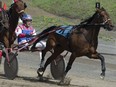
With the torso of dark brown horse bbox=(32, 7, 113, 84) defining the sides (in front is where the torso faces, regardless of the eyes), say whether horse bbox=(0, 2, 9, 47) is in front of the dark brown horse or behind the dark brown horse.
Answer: behind

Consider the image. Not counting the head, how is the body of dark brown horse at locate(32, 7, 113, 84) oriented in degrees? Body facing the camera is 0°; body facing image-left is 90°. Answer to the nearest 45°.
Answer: approximately 315°
